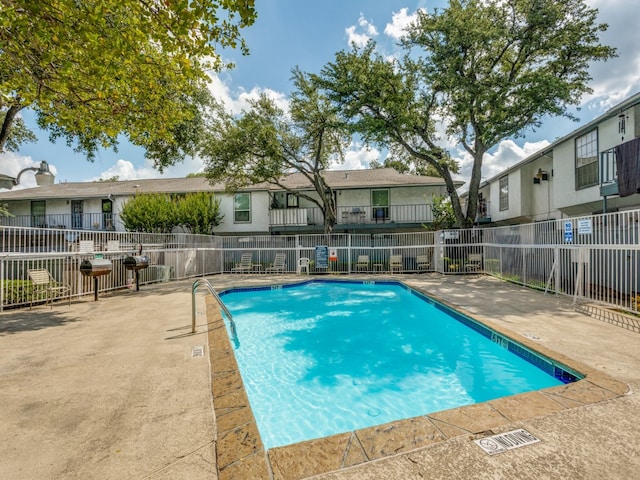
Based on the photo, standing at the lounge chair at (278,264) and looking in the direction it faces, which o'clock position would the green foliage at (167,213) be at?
The green foliage is roughly at 2 o'clock from the lounge chair.

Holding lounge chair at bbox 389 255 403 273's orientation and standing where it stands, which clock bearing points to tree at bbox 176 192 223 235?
The tree is roughly at 3 o'clock from the lounge chair.

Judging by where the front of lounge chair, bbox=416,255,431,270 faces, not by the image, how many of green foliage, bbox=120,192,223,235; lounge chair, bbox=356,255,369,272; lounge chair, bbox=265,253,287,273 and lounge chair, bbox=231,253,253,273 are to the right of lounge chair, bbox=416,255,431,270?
4

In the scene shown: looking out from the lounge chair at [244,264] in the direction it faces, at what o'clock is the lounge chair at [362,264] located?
the lounge chair at [362,264] is roughly at 8 o'clock from the lounge chair at [244,264].

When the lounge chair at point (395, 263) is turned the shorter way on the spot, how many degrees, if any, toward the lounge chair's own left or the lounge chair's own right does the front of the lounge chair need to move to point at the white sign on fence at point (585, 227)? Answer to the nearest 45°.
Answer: approximately 45° to the lounge chair's own left

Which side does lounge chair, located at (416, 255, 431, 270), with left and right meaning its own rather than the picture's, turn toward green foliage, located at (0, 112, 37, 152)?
right

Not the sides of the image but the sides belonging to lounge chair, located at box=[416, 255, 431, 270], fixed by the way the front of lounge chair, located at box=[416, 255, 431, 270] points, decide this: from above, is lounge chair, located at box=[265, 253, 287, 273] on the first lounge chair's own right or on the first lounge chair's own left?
on the first lounge chair's own right

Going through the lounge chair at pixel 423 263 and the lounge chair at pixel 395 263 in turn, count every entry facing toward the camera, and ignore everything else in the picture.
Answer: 2

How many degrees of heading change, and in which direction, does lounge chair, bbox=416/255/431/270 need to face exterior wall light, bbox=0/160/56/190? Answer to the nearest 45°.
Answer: approximately 45° to its right
